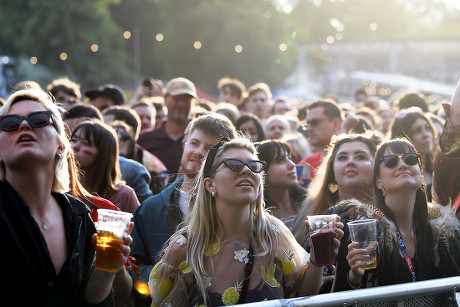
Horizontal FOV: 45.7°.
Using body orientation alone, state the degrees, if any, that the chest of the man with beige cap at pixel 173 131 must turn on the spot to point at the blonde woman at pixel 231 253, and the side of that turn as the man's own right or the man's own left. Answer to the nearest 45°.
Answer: approximately 45° to the man's own right

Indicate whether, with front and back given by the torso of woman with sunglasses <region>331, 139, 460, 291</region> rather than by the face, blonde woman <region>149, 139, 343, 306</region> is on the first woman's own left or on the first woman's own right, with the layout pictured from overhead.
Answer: on the first woman's own right

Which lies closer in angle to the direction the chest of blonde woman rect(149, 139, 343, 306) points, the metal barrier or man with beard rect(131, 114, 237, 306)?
the metal barrier

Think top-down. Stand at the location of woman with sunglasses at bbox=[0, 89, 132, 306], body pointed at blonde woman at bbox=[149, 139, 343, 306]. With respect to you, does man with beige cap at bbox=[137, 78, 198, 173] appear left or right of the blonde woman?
left

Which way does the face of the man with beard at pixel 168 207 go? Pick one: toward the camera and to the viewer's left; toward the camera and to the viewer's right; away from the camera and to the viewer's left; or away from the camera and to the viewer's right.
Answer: toward the camera and to the viewer's right

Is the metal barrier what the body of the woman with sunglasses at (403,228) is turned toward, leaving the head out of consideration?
yes

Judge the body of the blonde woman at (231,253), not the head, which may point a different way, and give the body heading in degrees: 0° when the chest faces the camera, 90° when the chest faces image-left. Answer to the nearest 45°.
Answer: approximately 315°

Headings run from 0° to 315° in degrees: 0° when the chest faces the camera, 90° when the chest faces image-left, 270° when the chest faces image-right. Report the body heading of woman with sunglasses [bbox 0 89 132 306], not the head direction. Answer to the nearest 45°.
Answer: approximately 0°

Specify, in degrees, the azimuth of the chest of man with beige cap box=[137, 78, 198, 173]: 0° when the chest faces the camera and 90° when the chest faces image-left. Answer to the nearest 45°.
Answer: approximately 315°

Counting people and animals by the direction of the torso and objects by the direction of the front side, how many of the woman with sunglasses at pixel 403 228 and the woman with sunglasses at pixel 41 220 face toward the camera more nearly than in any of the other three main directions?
2

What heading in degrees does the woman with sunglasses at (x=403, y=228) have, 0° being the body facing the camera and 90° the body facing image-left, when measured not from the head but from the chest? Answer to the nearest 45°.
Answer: approximately 0°

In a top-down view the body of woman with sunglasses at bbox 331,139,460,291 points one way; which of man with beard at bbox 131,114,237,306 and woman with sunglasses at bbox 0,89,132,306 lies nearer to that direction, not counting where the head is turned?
the woman with sunglasses

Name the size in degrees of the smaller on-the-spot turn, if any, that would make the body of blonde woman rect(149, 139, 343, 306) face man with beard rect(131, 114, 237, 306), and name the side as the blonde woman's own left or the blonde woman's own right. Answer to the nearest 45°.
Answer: approximately 180°
